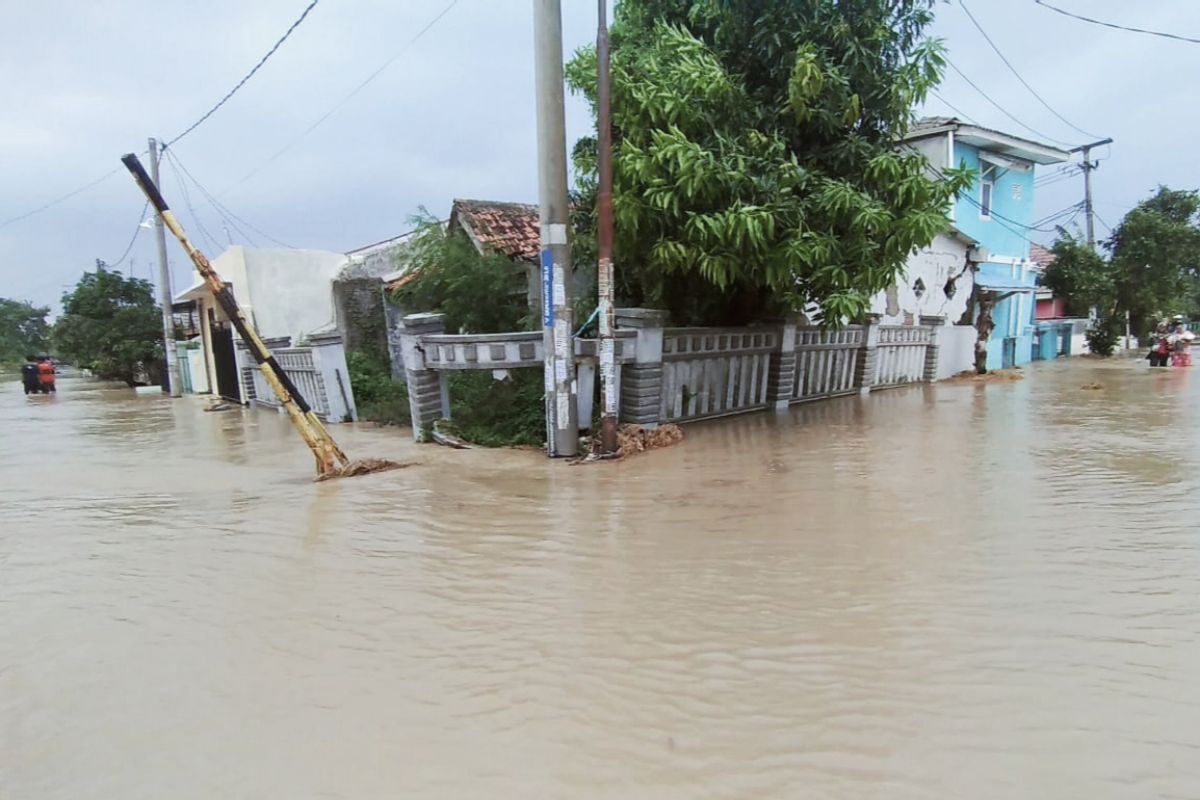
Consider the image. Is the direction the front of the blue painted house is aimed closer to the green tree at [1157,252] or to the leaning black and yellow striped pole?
the leaning black and yellow striped pole

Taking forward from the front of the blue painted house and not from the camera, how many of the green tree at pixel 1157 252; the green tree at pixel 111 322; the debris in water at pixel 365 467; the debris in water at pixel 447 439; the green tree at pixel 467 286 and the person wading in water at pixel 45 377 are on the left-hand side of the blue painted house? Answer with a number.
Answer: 1

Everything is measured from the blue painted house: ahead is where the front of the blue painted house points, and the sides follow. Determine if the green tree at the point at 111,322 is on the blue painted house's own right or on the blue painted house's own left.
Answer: on the blue painted house's own right

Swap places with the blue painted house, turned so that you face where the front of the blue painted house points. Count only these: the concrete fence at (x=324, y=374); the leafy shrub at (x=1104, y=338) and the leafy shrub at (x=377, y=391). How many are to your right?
2

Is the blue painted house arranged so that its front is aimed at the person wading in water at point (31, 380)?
no

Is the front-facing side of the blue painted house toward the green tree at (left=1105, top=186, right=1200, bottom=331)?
no

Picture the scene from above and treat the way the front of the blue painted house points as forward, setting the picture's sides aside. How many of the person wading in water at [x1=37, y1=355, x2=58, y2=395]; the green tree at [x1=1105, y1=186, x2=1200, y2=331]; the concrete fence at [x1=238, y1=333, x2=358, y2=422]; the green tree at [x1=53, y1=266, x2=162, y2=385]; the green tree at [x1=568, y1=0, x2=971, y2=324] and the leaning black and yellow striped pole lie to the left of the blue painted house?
1

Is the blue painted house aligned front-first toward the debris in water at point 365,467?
no

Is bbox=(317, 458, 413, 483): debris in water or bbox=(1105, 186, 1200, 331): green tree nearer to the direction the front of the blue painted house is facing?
the debris in water

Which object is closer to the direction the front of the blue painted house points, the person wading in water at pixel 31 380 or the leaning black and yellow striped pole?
the leaning black and yellow striped pole

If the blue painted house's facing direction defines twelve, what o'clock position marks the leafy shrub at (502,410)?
The leafy shrub is roughly at 2 o'clock from the blue painted house.

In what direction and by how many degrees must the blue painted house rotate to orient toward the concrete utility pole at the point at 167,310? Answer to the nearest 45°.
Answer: approximately 90° to its right

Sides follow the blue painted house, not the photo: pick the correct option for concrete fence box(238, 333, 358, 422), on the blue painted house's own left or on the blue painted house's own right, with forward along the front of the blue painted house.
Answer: on the blue painted house's own right

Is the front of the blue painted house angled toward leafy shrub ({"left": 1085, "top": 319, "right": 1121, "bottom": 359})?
no
